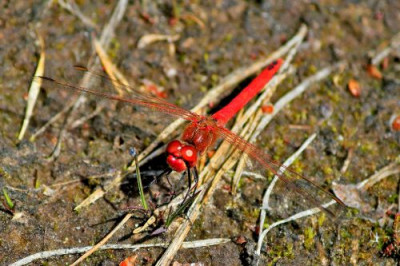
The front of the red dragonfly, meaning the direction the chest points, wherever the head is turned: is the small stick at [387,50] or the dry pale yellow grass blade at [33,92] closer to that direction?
the dry pale yellow grass blade

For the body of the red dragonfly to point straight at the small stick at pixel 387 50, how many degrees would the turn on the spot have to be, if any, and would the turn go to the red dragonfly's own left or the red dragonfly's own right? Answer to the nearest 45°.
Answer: approximately 180°

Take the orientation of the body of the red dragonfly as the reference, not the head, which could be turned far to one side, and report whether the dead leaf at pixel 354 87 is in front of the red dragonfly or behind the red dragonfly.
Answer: behind

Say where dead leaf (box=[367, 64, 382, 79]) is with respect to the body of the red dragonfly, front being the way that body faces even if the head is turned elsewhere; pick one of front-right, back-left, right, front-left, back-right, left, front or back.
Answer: back

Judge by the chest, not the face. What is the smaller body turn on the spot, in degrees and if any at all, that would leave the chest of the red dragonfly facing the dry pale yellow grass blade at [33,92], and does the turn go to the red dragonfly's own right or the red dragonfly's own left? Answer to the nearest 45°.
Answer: approximately 45° to the red dragonfly's own right

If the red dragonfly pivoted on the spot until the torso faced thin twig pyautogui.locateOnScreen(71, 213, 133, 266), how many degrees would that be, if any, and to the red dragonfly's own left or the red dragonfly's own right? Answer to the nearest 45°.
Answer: approximately 45° to the red dragonfly's own left

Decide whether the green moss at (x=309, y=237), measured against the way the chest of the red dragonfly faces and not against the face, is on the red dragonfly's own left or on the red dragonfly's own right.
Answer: on the red dragonfly's own left

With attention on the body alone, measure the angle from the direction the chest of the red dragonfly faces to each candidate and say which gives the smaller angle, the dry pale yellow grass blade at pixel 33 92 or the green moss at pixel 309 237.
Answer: the dry pale yellow grass blade

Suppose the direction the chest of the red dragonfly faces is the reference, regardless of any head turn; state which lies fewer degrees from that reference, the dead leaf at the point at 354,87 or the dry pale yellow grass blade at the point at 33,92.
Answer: the dry pale yellow grass blade

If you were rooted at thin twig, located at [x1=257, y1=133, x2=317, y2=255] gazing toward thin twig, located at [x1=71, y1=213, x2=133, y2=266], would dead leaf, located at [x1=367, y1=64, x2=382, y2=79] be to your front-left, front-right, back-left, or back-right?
back-right

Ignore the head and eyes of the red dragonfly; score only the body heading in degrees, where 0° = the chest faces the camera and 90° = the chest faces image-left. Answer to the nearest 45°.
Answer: approximately 45°
